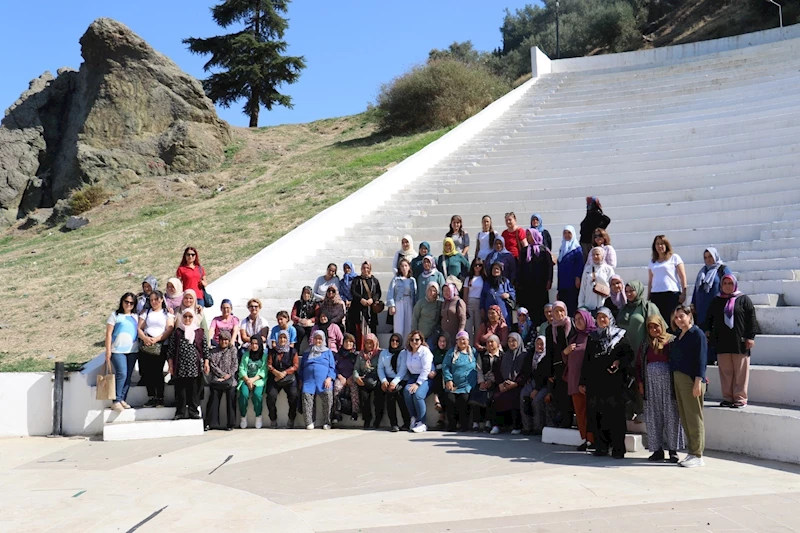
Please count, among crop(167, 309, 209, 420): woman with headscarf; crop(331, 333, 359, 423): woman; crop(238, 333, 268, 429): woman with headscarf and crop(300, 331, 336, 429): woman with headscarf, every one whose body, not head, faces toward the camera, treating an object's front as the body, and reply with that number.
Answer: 4

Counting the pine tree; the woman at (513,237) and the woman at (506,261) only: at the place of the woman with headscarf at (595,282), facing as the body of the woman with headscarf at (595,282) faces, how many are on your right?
3

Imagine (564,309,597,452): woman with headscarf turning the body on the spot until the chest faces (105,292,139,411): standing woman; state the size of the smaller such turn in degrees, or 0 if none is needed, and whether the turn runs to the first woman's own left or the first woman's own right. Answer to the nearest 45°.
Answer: approximately 45° to the first woman's own right

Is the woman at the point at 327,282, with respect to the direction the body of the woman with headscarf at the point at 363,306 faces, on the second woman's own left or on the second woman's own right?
on the second woman's own right

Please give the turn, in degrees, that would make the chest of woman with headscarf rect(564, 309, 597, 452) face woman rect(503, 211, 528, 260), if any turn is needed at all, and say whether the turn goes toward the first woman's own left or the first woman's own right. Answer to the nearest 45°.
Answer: approximately 135° to the first woman's own right

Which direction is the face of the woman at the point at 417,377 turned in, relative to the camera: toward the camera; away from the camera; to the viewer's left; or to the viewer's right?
toward the camera

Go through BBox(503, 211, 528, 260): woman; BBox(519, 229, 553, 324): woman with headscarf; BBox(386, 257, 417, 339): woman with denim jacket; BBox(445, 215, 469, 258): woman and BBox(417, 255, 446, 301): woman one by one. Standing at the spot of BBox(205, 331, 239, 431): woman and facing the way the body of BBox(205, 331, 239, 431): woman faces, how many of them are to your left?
5

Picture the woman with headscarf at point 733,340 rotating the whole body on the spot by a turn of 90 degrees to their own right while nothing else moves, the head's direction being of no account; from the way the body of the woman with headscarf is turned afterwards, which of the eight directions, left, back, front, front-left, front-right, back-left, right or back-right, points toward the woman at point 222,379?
front

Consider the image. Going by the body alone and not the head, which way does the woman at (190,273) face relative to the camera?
toward the camera

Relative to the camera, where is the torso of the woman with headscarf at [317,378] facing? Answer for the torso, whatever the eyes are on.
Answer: toward the camera

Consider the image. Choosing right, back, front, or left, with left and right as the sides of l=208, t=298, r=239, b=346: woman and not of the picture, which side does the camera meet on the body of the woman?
front

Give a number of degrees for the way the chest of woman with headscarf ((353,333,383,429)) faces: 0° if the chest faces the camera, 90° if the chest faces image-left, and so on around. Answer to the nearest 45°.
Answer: approximately 0°

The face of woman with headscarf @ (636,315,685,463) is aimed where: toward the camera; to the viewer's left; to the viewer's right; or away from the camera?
toward the camera

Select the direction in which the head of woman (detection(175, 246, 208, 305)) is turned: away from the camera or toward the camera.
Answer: toward the camera

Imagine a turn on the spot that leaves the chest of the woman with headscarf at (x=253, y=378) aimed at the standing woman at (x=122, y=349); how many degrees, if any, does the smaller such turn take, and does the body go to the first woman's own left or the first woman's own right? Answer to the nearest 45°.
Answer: approximately 90° to the first woman's own right

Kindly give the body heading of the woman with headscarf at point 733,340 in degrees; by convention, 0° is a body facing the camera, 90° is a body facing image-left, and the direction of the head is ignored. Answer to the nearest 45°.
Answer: approximately 0°

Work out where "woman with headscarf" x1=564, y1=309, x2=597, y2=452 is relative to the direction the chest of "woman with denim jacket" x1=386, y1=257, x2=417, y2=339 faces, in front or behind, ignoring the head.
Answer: in front

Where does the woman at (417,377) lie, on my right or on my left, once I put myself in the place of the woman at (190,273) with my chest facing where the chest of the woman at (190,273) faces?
on my left
